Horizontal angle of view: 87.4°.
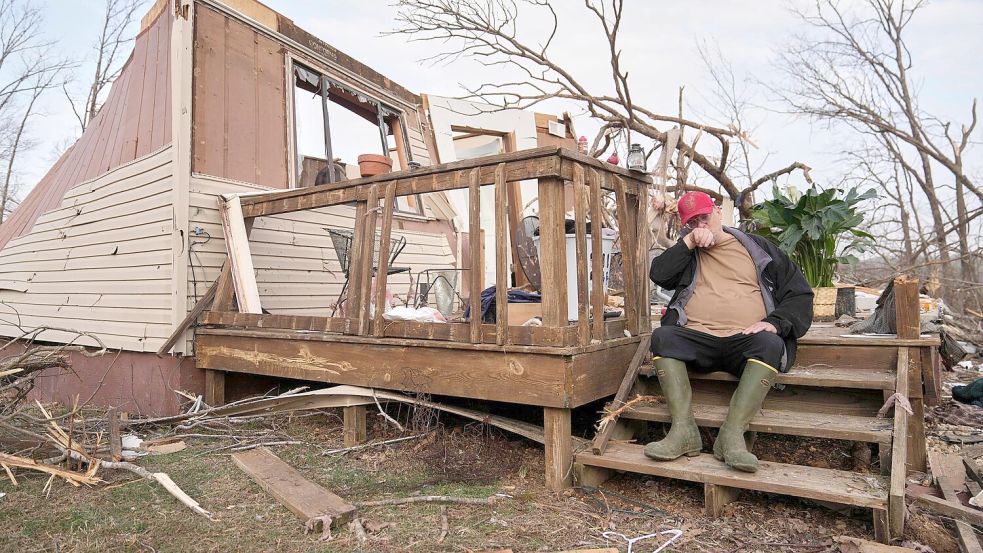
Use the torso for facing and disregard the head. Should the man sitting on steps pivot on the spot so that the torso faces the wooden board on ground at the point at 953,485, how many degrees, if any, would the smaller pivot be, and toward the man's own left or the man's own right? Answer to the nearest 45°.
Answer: approximately 90° to the man's own left

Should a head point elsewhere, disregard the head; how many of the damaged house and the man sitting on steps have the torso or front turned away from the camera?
0

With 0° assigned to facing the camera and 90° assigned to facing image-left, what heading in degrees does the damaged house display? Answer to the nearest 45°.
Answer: approximately 315°

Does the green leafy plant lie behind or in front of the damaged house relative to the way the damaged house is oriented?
in front

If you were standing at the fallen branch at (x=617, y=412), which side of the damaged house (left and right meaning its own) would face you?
front

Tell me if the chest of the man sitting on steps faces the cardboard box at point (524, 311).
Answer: no

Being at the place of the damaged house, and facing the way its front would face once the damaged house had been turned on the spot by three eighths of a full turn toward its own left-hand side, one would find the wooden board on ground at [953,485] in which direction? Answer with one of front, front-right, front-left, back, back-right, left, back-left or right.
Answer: back-right

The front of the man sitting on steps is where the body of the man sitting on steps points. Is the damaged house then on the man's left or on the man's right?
on the man's right

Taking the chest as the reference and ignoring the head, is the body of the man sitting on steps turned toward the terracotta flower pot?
no

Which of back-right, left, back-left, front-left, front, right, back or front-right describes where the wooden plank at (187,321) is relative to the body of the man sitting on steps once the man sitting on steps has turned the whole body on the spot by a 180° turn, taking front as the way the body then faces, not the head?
left

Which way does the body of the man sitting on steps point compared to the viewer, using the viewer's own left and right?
facing the viewer
